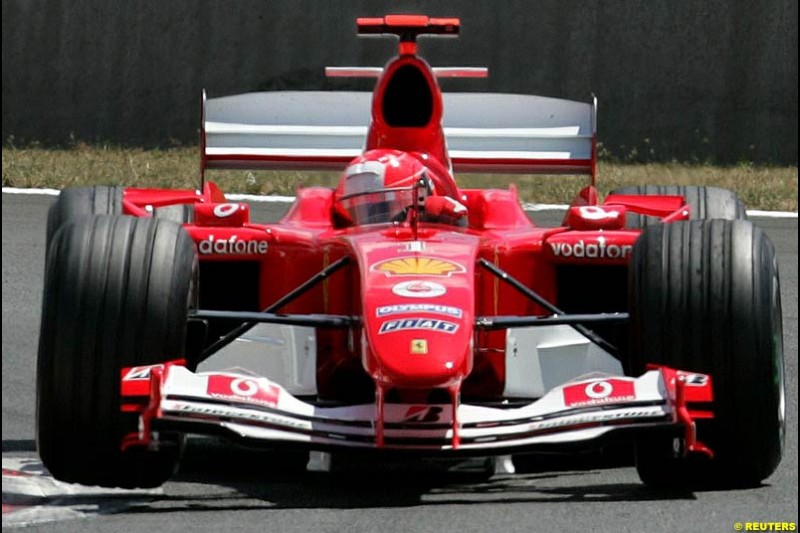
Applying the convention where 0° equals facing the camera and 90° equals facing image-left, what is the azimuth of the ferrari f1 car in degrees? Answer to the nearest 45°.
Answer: approximately 0°
